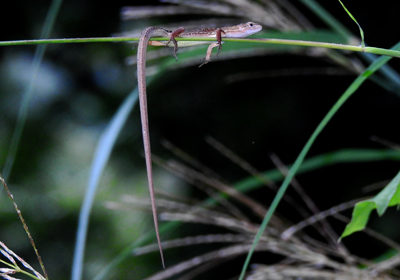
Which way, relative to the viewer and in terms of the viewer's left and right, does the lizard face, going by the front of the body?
facing to the right of the viewer
